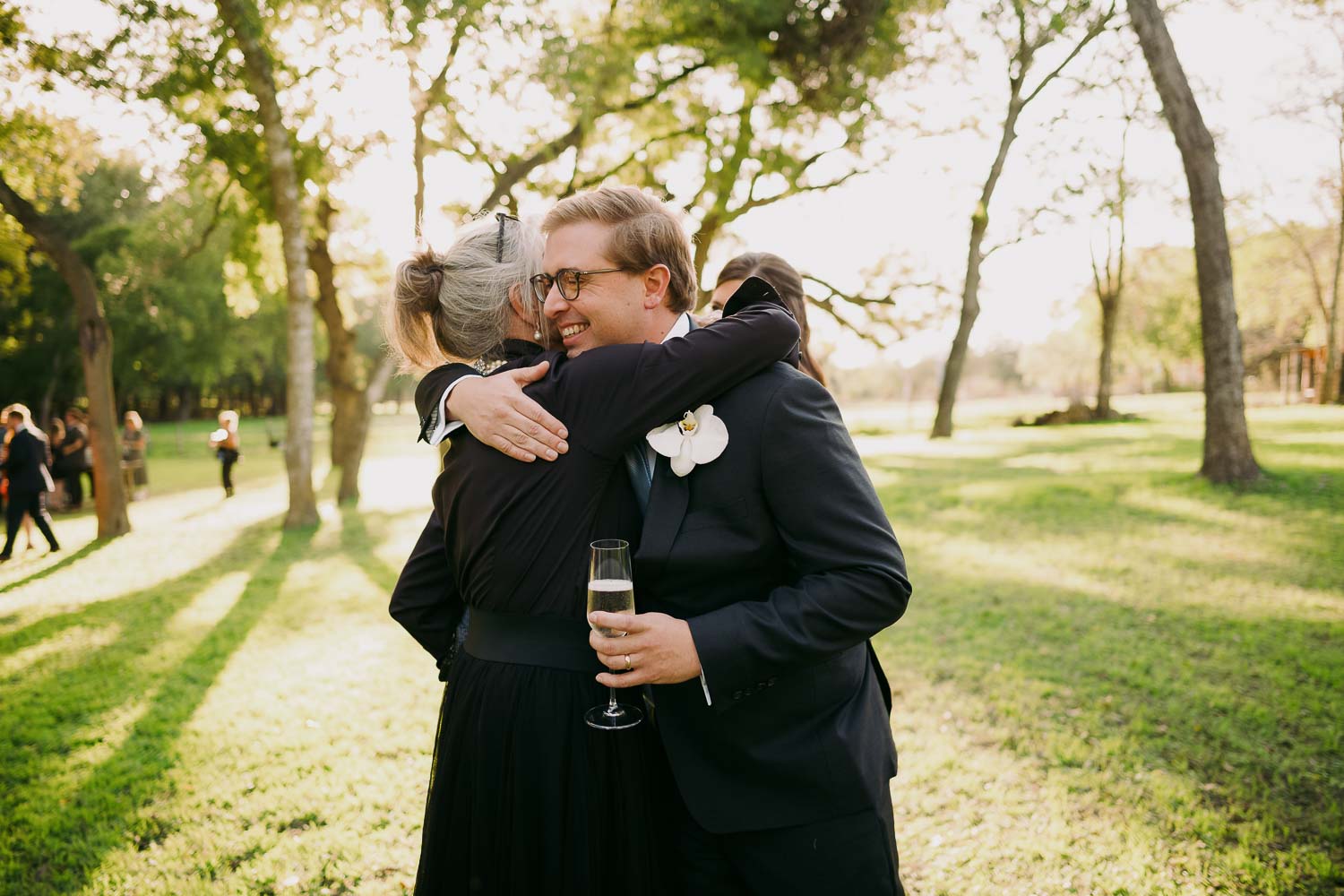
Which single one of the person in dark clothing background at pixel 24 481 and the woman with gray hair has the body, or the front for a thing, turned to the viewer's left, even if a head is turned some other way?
the person in dark clothing background

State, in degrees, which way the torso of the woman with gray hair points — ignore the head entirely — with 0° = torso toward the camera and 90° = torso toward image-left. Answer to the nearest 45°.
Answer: approximately 225°

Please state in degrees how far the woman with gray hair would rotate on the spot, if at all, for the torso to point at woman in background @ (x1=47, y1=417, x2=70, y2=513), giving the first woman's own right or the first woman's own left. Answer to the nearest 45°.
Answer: approximately 90° to the first woman's own left

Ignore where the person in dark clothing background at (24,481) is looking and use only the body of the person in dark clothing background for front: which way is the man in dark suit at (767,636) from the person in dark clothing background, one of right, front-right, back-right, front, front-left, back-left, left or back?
left

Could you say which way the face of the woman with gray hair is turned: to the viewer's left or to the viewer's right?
to the viewer's right

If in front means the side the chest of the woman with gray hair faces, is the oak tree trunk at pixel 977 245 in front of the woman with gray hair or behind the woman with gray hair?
in front

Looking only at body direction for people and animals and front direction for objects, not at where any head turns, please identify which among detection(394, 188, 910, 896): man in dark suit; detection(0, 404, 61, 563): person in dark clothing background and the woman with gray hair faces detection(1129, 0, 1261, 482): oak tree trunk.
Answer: the woman with gray hair

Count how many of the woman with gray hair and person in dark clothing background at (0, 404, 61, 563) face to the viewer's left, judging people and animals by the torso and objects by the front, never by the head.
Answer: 1

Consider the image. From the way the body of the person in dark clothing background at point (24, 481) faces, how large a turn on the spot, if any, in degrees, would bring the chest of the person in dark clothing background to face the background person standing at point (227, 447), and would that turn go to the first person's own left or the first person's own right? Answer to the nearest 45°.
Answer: approximately 135° to the first person's own right

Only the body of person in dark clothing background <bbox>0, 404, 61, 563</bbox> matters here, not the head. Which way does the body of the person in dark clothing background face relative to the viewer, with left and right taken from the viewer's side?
facing to the left of the viewer

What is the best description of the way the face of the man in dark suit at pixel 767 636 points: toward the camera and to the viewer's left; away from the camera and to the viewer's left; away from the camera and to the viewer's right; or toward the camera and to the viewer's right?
toward the camera and to the viewer's left

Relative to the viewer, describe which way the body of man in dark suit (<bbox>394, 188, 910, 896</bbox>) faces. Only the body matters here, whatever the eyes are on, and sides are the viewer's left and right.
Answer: facing the viewer and to the left of the viewer

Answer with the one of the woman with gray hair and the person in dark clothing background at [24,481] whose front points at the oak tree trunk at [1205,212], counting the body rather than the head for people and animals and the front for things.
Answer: the woman with gray hair
